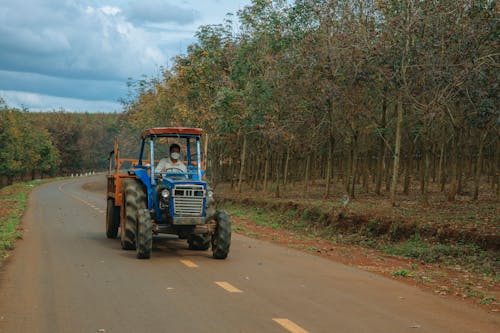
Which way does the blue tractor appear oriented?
toward the camera
